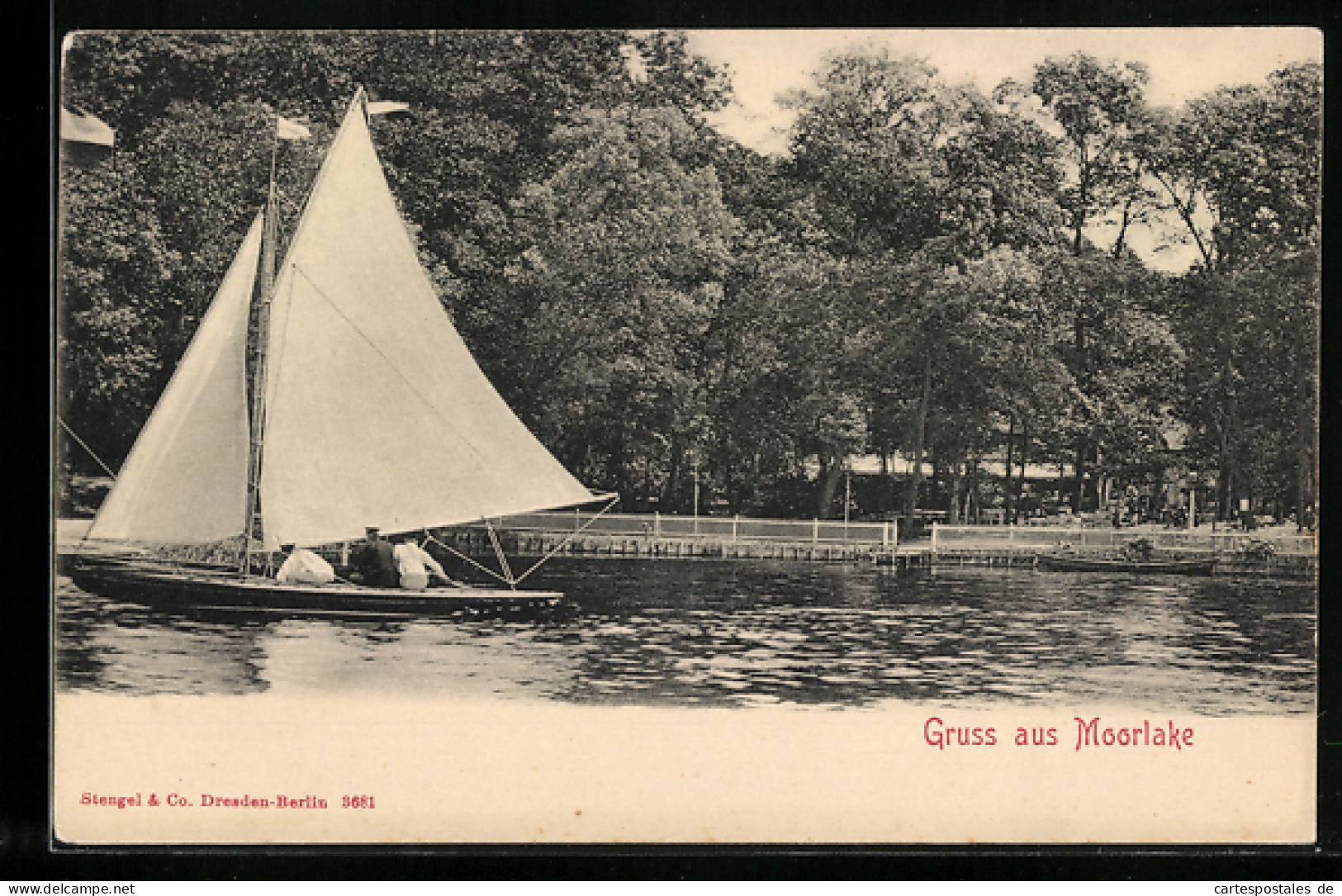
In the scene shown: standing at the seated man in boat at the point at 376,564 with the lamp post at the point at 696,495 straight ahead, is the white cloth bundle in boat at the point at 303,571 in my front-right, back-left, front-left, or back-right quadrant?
back-left

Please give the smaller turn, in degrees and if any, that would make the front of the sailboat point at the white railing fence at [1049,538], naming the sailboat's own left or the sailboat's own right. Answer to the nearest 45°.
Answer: approximately 180°

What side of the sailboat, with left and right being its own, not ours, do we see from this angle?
left

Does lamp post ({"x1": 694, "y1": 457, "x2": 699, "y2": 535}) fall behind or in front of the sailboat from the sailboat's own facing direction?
behind

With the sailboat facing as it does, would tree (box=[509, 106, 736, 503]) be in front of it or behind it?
behind
